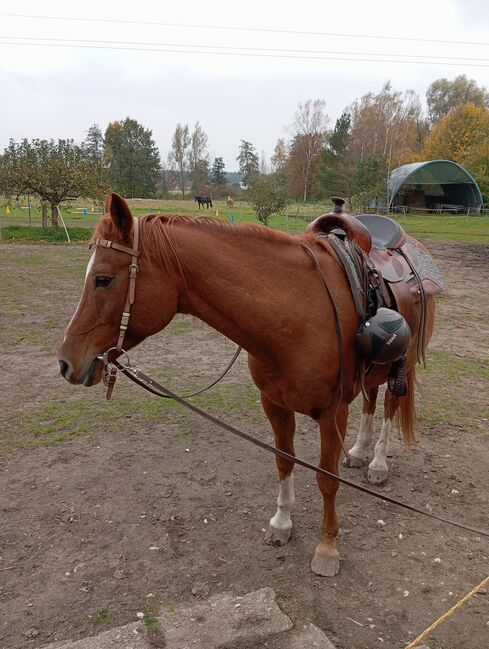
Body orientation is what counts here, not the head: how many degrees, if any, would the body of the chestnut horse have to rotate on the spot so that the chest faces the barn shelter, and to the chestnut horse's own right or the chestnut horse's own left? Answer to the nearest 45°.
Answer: approximately 135° to the chestnut horse's own right

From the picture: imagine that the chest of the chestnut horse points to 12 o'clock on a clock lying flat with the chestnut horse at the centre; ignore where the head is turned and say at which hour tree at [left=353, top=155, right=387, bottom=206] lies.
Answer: The tree is roughly at 5 o'clock from the chestnut horse.

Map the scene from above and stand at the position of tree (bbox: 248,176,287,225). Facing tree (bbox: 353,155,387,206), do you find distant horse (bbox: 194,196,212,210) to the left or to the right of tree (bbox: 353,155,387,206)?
left

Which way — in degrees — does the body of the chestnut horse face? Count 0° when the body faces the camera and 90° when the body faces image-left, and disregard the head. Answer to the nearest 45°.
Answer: approximately 45°

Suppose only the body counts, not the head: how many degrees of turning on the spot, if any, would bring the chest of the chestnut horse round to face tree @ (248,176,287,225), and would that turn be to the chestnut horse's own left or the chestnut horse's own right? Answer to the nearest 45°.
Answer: approximately 135° to the chestnut horse's own right
